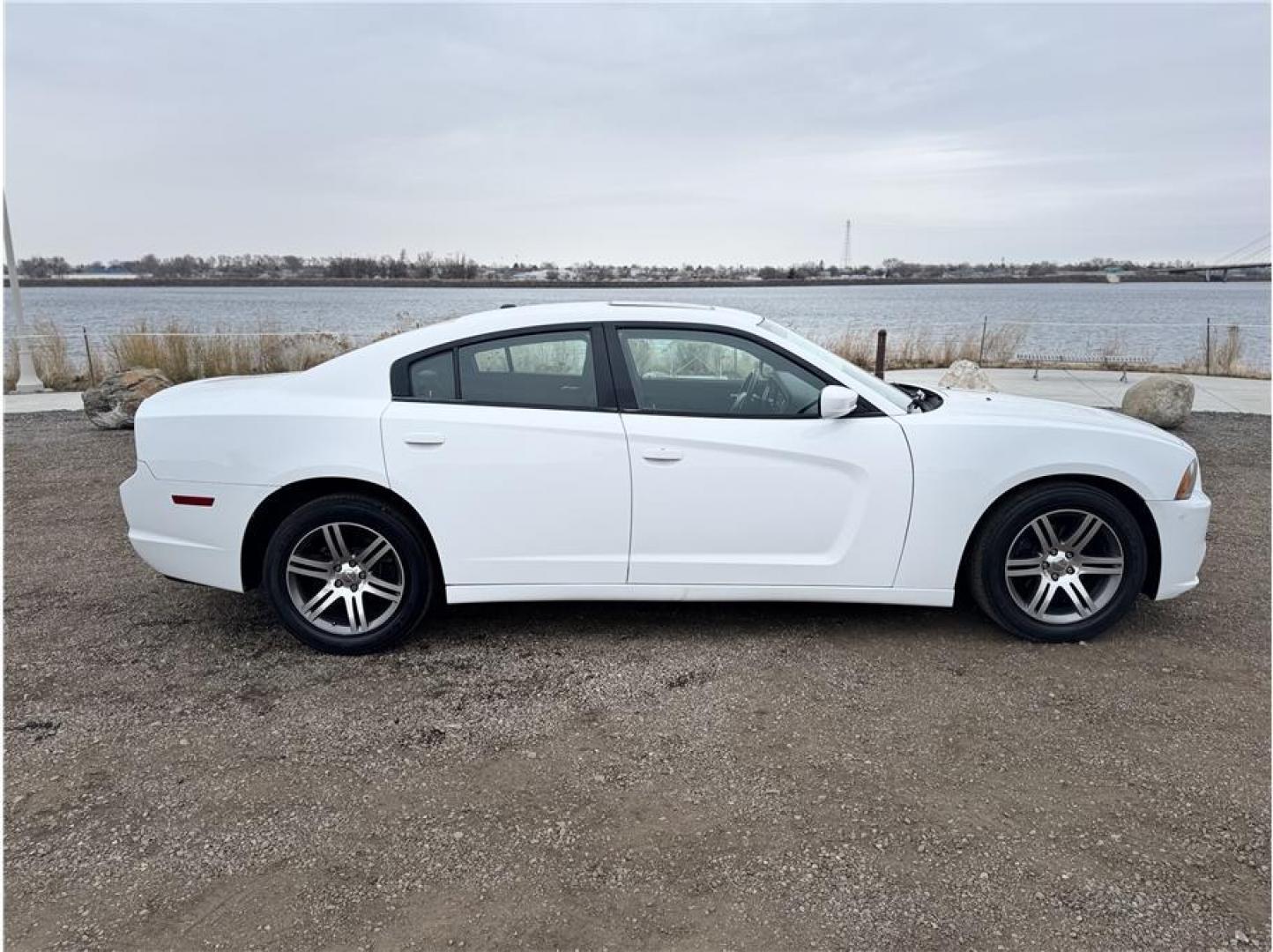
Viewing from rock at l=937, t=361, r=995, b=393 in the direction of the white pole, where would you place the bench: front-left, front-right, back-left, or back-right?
back-right

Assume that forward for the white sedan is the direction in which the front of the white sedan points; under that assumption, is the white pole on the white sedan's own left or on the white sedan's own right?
on the white sedan's own left

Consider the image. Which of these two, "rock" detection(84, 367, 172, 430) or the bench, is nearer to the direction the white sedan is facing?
the bench

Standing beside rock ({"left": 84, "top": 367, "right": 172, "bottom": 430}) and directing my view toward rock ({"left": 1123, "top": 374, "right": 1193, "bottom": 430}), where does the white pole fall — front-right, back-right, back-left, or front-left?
back-left

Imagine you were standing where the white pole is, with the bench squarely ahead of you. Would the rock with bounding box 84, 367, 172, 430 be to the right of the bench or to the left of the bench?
right

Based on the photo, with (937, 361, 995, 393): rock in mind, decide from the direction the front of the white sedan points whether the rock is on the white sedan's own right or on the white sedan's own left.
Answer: on the white sedan's own left

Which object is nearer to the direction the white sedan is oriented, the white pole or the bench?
the bench

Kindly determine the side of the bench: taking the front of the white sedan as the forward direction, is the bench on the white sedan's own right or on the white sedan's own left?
on the white sedan's own left

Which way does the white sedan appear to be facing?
to the viewer's right
